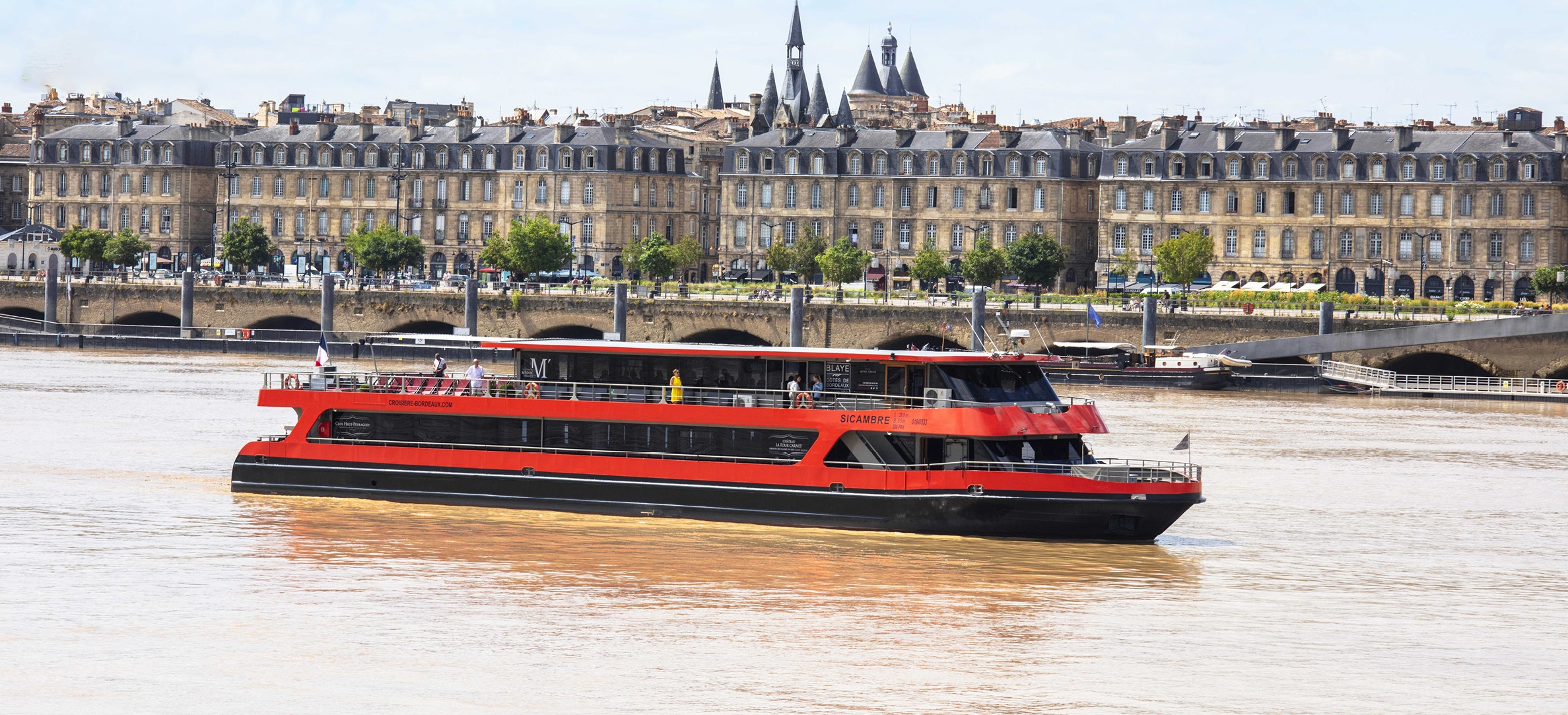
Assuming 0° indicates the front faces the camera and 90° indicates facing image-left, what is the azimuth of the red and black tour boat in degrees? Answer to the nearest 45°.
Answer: approximately 315°
